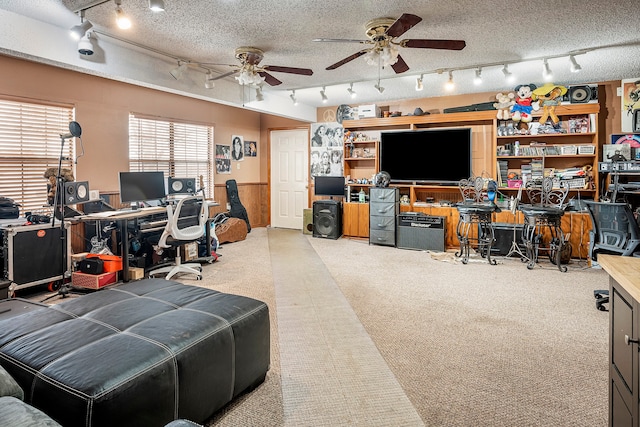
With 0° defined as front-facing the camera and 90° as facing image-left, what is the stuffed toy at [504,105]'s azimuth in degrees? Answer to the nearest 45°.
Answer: approximately 0°

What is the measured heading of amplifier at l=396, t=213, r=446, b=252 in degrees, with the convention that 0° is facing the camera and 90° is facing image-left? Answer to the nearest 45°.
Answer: approximately 0°
